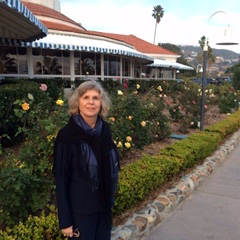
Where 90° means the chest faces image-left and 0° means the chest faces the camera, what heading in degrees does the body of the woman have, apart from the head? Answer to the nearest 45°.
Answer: approximately 315°

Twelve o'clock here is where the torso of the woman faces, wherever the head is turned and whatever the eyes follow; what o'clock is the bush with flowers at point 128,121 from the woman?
The bush with flowers is roughly at 8 o'clock from the woman.

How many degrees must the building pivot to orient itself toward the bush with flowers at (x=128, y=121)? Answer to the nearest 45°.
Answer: approximately 45° to its right

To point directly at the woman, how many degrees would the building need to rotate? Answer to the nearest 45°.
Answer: approximately 45° to its right

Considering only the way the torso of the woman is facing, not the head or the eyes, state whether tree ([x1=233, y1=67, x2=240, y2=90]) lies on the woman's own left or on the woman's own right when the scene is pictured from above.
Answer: on the woman's own left

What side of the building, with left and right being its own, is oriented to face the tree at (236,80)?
left

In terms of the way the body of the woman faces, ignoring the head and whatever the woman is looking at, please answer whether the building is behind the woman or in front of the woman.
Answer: behind

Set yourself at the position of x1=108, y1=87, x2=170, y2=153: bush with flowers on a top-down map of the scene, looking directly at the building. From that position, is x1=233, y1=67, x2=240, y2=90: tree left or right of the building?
right
